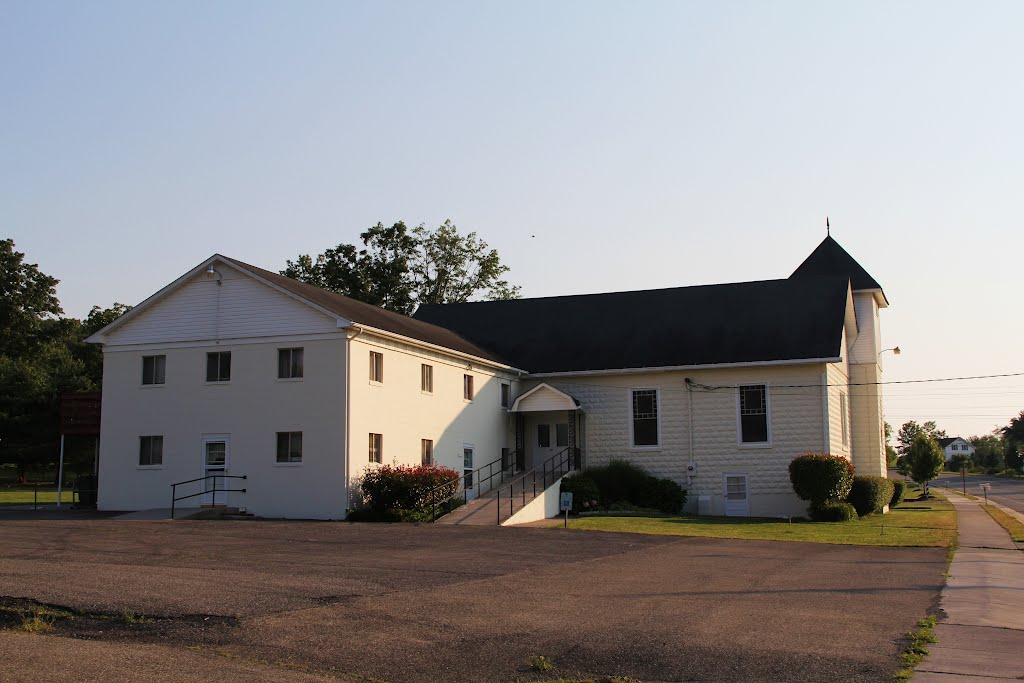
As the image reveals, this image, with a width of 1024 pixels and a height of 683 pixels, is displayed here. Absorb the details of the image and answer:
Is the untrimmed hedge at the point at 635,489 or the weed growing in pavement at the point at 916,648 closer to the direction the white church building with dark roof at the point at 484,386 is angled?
the untrimmed hedge

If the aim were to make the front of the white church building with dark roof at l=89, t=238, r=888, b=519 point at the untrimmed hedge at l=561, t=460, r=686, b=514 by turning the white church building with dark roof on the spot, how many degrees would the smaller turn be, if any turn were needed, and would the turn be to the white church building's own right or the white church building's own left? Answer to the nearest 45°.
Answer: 0° — it already faces it

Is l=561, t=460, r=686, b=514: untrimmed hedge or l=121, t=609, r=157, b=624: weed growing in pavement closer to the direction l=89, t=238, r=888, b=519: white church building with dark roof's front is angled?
the untrimmed hedge

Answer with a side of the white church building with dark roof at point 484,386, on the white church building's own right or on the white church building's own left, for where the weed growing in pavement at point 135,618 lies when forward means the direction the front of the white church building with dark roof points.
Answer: on the white church building's own right
